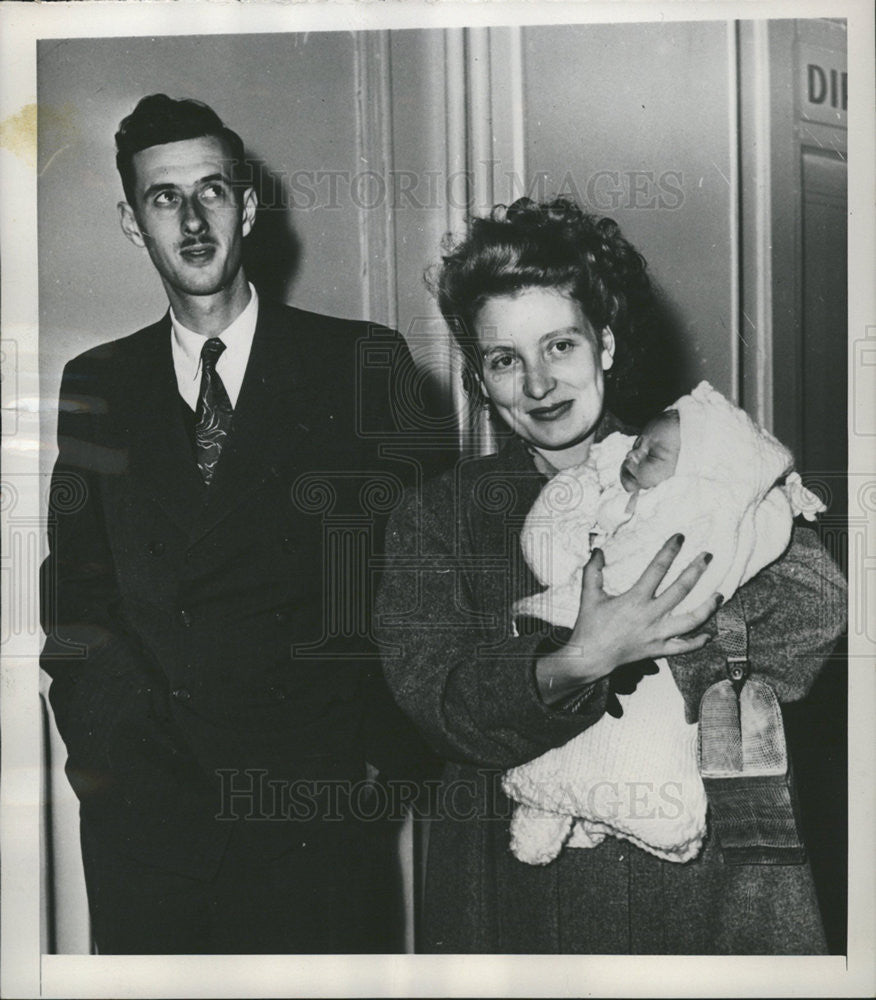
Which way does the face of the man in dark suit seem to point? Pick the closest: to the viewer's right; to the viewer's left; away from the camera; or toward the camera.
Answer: toward the camera

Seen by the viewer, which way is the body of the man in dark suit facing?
toward the camera

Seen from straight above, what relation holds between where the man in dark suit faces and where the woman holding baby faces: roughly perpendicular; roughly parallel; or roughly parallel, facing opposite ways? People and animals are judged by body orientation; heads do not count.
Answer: roughly parallel

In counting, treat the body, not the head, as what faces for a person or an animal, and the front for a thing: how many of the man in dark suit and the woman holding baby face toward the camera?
2
